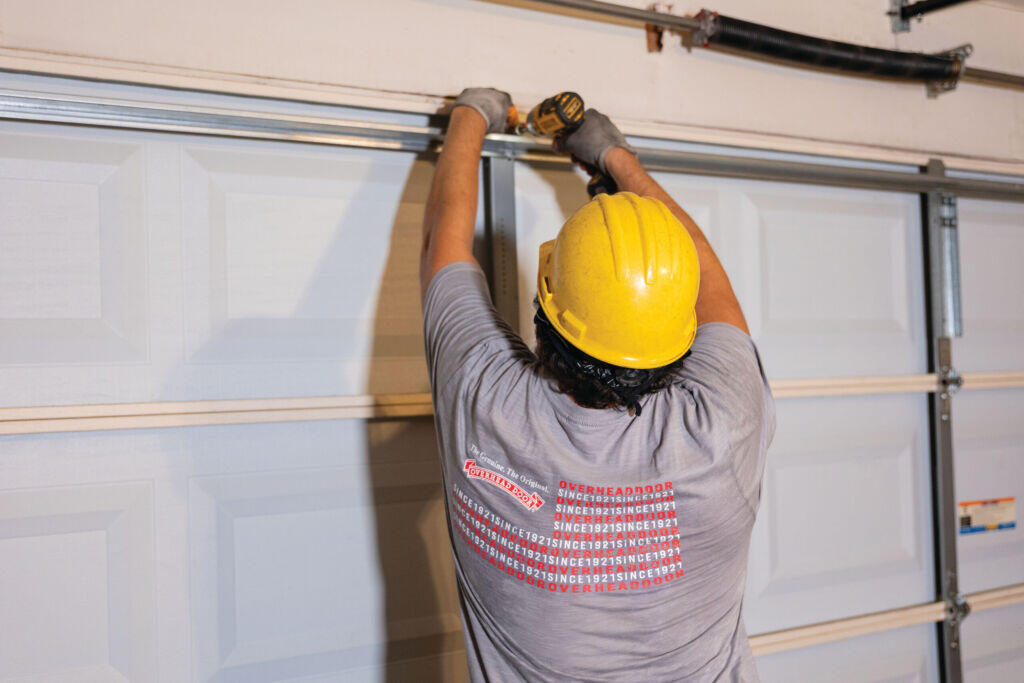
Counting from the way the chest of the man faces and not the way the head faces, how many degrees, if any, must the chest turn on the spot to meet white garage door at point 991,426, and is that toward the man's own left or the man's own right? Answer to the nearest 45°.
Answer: approximately 45° to the man's own right

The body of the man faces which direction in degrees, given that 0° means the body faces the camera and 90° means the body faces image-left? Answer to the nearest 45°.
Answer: approximately 180°

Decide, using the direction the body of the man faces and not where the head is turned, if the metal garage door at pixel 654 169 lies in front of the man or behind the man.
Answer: in front

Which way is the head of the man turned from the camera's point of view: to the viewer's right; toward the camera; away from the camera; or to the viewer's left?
away from the camera

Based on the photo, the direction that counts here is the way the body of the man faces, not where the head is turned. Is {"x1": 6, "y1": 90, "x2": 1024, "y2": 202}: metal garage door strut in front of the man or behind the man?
in front

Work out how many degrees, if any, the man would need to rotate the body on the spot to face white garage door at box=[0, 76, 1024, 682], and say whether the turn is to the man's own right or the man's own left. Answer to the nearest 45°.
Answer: approximately 45° to the man's own left
